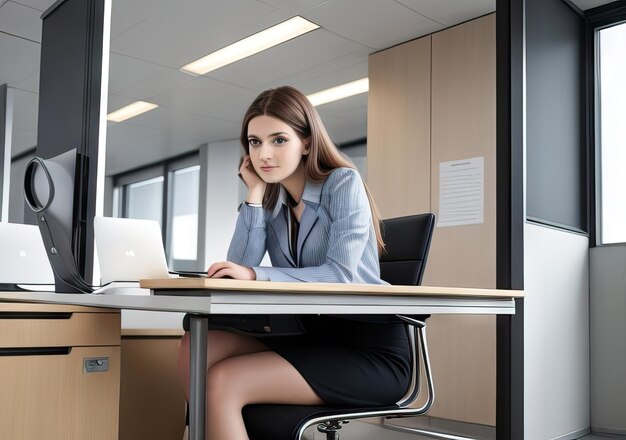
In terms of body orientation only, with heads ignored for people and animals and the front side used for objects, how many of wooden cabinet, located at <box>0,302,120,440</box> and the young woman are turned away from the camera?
0

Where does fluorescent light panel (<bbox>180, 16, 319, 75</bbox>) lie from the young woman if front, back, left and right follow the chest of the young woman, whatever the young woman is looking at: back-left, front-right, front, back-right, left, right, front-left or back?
back-right

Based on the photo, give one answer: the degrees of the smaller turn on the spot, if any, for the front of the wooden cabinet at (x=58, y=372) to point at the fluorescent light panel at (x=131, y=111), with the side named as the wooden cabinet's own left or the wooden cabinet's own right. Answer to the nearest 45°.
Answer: approximately 180°

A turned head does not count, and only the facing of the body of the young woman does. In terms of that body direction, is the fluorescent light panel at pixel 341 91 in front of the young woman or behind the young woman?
behind

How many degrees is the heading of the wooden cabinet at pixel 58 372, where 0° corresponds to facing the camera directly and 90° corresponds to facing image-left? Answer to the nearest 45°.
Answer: approximately 0°

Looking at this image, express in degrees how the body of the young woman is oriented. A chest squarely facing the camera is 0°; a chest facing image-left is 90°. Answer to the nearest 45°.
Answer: approximately 45°

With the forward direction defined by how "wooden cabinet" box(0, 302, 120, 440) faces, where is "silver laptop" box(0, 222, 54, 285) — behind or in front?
behind

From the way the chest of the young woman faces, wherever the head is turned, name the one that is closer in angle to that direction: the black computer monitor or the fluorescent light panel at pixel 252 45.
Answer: the black computer monitor
